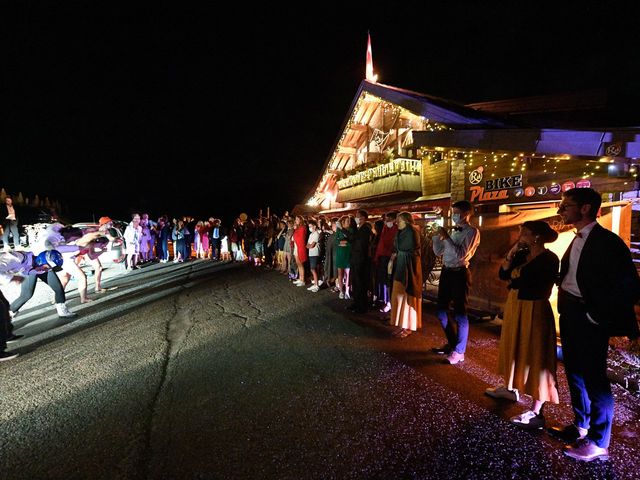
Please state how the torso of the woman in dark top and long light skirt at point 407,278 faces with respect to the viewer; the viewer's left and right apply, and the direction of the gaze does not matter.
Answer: facing the viewer and to the left of the viewer

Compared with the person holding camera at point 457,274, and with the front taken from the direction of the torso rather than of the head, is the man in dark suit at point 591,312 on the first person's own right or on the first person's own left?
on the first person's own left

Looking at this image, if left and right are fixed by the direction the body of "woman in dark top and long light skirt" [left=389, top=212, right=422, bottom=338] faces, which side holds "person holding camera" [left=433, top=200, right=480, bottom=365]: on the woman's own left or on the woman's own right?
on the woman's own left

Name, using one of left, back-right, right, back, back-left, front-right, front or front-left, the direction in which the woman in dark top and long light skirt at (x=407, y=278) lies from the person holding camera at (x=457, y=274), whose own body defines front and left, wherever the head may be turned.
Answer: right

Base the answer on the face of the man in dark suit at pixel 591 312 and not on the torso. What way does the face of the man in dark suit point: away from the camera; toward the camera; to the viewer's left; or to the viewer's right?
to the viewer's left

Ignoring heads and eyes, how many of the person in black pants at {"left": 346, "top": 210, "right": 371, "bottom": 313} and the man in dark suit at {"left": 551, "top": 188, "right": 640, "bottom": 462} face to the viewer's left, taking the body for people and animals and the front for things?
2

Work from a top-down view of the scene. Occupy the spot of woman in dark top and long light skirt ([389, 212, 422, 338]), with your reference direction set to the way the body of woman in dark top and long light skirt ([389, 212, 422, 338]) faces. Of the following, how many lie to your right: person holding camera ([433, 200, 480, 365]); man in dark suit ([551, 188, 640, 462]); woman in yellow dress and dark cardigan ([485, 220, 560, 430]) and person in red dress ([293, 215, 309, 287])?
1

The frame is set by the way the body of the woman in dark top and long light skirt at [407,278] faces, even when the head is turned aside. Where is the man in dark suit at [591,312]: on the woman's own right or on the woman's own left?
on the woman's own left

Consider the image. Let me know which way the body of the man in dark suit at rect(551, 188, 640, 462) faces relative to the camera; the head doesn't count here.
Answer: to the viewer's left

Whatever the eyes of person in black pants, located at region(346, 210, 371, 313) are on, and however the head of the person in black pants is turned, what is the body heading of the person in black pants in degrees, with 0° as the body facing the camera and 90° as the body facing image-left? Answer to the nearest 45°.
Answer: approximately 90°
